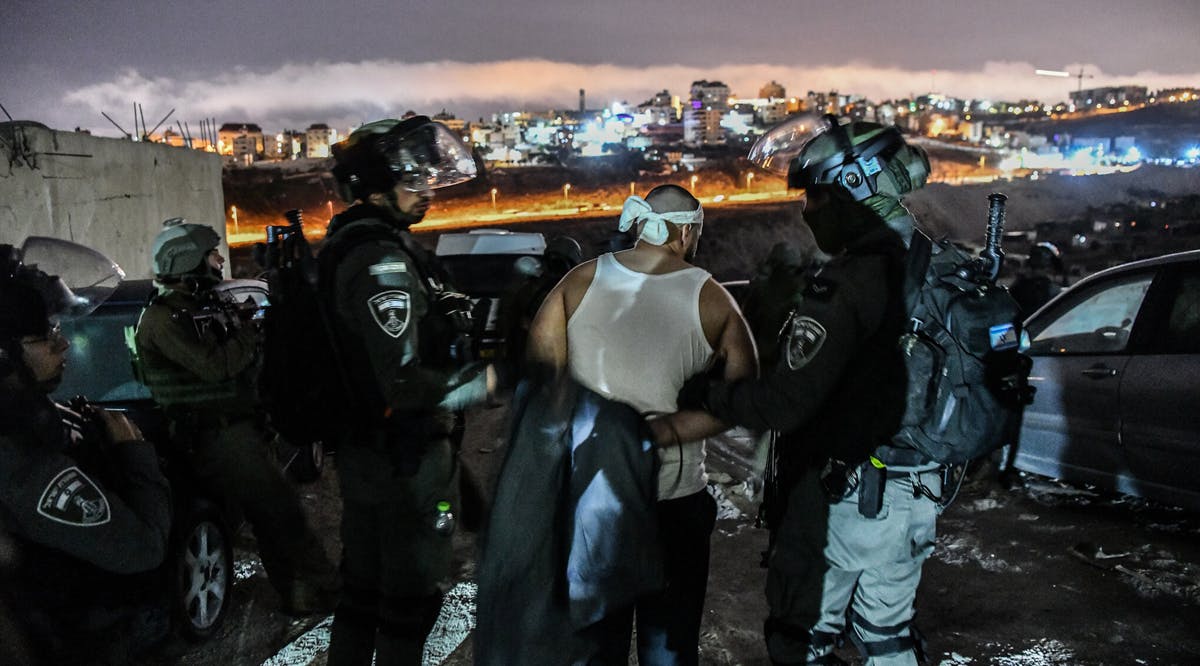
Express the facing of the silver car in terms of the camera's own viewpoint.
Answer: facing away from the viewer and to the left of the viewer

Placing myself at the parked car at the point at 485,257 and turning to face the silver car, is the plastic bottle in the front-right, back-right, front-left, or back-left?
front-right

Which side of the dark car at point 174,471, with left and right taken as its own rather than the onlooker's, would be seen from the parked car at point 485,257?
front

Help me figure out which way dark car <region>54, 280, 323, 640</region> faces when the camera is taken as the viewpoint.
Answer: facing away from the viewer and to the right of the viewer
